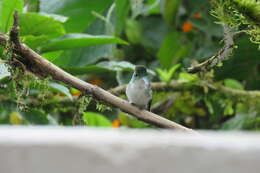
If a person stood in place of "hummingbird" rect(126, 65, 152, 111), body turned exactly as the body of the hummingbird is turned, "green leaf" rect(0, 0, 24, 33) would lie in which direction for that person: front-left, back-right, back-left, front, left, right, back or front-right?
front-right

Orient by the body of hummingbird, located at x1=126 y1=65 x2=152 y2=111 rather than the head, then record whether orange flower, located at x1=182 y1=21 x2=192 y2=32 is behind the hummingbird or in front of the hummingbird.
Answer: behind

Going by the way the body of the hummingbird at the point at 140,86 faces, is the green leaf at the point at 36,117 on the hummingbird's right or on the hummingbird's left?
on the hummingbird's right

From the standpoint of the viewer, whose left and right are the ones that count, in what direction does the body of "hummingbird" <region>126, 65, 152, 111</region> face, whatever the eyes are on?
facing the viewer and to the left of the viewer

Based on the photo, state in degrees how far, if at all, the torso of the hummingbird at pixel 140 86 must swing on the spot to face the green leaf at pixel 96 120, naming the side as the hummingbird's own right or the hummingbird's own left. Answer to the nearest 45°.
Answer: approximately 135° to the hummingbird's own right
